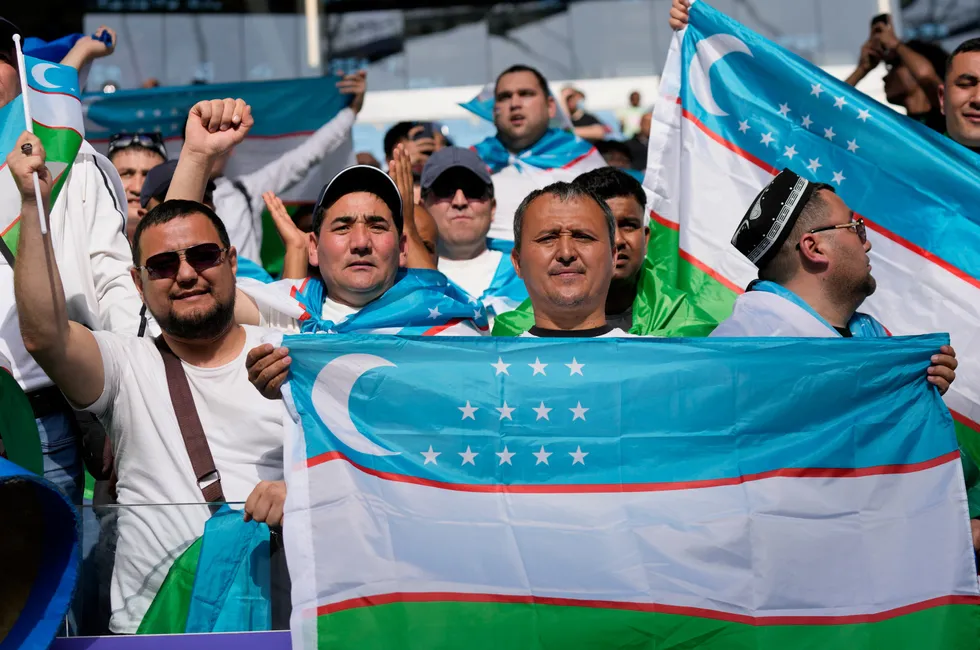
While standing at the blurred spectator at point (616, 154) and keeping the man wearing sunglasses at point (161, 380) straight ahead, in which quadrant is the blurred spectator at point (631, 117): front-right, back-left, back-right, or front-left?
back-right

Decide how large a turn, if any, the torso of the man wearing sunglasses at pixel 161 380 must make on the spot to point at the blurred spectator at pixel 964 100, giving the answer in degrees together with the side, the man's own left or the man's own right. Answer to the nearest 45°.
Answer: approximately 90° to the man's own left

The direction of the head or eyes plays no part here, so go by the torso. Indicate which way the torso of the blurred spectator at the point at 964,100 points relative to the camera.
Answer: toward the camera

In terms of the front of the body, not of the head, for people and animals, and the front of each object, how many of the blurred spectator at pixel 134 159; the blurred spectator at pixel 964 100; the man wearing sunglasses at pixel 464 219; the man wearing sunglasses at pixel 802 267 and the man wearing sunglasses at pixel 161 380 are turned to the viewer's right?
1

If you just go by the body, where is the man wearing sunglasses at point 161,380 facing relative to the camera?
toward the camera

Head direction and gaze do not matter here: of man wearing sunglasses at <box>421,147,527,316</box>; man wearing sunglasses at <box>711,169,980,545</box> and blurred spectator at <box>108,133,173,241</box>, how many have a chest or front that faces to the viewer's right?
1

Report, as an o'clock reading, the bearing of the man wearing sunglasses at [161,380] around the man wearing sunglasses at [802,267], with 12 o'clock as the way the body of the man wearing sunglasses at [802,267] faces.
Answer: the man wearing sunglasses at [161,380] is roughly at 5 o'clock from the man wearing sunglasses at [802,267].

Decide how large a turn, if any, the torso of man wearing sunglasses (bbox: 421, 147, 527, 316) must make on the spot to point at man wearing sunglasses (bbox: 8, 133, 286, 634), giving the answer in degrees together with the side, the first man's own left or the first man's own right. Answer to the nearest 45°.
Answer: approximately 45° to the first man's own right

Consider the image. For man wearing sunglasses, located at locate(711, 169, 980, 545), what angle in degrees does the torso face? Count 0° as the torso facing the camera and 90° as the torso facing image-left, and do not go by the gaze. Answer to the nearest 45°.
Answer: approximately 270°

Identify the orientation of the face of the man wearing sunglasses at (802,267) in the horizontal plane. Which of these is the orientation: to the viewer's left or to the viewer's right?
to the viewer's right

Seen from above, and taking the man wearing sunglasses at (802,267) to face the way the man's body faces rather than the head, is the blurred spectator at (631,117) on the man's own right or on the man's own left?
on the man's own left

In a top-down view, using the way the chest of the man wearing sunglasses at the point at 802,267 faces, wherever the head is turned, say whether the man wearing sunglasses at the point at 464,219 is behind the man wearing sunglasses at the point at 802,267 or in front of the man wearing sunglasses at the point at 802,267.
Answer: behind

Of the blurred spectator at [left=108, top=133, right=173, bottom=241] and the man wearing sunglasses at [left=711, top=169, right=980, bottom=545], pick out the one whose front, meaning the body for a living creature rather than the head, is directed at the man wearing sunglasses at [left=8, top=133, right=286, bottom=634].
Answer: the blurred spectator

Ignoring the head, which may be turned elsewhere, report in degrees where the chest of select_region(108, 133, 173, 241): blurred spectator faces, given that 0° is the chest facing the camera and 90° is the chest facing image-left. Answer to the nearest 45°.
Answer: approximately 0°
